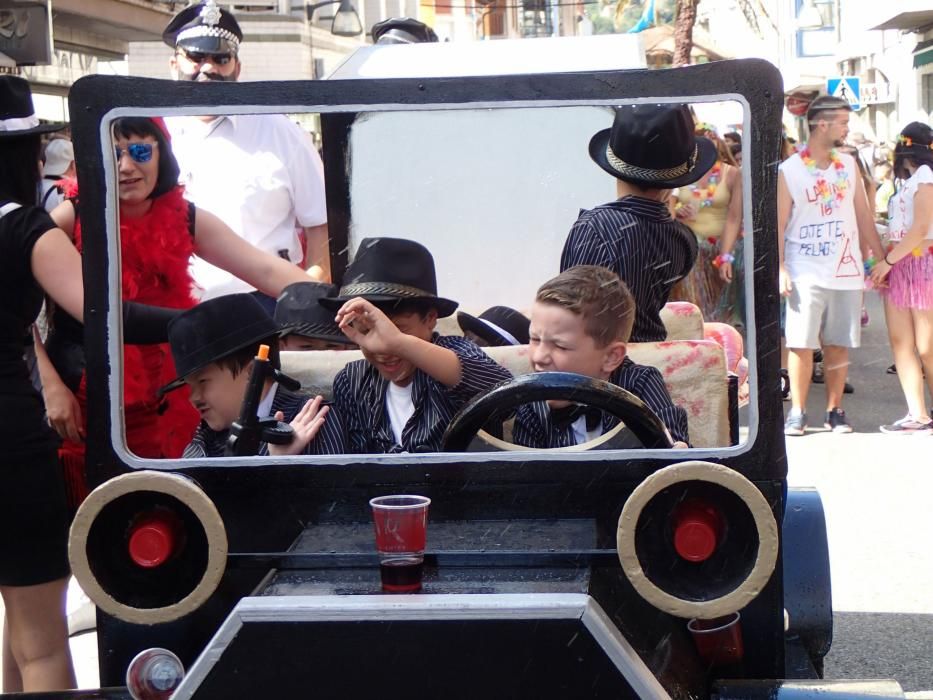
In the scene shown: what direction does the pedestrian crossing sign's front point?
toward the camera

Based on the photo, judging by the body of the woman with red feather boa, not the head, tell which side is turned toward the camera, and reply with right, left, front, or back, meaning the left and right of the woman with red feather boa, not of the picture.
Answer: front

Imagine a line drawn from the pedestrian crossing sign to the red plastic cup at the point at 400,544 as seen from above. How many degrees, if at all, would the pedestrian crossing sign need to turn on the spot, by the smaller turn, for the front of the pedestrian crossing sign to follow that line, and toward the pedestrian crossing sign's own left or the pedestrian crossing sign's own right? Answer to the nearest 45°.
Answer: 0° — it already faces it

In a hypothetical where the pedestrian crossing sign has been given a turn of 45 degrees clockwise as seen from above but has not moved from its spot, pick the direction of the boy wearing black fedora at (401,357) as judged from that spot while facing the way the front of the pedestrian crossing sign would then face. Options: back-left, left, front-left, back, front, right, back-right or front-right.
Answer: front-left

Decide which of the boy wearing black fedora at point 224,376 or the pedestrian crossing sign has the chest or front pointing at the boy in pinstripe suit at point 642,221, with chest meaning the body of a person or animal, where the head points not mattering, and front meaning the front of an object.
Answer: the pedestrian crossing sign

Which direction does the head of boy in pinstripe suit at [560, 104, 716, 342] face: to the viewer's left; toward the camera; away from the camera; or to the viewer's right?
away from the camera

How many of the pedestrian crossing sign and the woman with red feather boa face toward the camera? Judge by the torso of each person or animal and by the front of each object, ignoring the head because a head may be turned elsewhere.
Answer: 2

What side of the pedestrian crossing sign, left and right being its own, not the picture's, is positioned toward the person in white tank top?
front

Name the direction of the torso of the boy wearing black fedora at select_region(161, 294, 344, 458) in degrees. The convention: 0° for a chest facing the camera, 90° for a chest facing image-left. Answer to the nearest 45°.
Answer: approximately 45°

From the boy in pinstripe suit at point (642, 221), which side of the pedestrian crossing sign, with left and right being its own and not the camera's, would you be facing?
front

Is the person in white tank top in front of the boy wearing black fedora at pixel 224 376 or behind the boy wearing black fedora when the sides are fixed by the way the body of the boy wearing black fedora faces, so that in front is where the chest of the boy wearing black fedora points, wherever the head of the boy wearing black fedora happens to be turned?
behind

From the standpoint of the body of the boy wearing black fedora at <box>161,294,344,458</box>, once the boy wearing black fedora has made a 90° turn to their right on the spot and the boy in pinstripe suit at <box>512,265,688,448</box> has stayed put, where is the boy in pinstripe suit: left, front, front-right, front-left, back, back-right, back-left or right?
back-right

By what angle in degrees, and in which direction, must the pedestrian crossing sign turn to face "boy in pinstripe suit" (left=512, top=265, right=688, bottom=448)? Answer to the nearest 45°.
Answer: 0° — it already faces them
